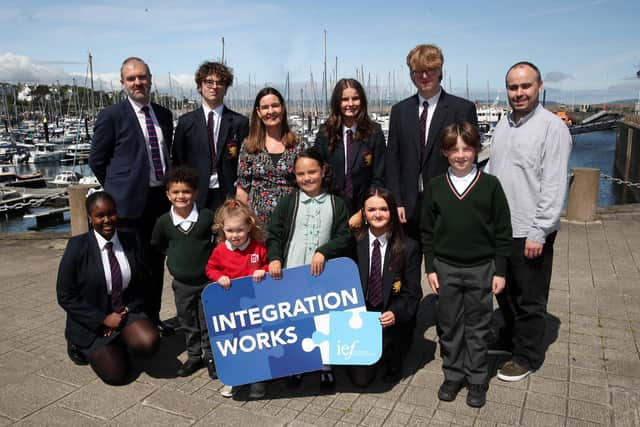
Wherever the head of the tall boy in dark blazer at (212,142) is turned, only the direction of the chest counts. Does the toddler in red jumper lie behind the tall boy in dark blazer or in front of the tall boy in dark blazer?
in front

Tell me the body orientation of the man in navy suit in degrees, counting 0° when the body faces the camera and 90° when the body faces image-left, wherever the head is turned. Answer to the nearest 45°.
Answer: approximately 315°

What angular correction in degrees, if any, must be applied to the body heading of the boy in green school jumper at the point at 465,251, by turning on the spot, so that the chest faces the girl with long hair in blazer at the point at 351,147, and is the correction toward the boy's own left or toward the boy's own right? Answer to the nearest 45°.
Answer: approximately 135° to the boy's own right

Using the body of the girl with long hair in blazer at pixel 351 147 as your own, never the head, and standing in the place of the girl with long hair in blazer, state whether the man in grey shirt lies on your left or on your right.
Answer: on your left

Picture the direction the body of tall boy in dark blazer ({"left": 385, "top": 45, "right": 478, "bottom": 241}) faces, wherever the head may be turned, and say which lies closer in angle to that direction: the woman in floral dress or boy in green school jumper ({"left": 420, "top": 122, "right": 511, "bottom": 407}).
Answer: the boy in green school jumper

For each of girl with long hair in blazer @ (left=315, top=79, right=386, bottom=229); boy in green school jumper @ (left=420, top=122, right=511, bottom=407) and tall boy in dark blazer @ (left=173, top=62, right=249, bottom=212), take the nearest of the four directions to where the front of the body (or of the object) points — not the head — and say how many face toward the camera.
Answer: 3

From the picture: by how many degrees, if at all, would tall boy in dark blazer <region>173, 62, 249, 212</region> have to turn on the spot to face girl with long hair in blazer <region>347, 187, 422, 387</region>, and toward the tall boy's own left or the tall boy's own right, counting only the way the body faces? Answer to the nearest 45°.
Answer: approximately 45° to the tall boy's own left

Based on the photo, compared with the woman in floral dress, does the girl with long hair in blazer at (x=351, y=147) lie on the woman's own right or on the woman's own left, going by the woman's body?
on the woman's own left

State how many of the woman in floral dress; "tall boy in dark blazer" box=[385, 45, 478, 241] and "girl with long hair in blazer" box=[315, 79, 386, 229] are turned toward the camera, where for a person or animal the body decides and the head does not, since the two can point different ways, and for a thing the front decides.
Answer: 3

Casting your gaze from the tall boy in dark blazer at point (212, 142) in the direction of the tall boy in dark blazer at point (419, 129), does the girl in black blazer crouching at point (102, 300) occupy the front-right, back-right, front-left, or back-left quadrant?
back-right
